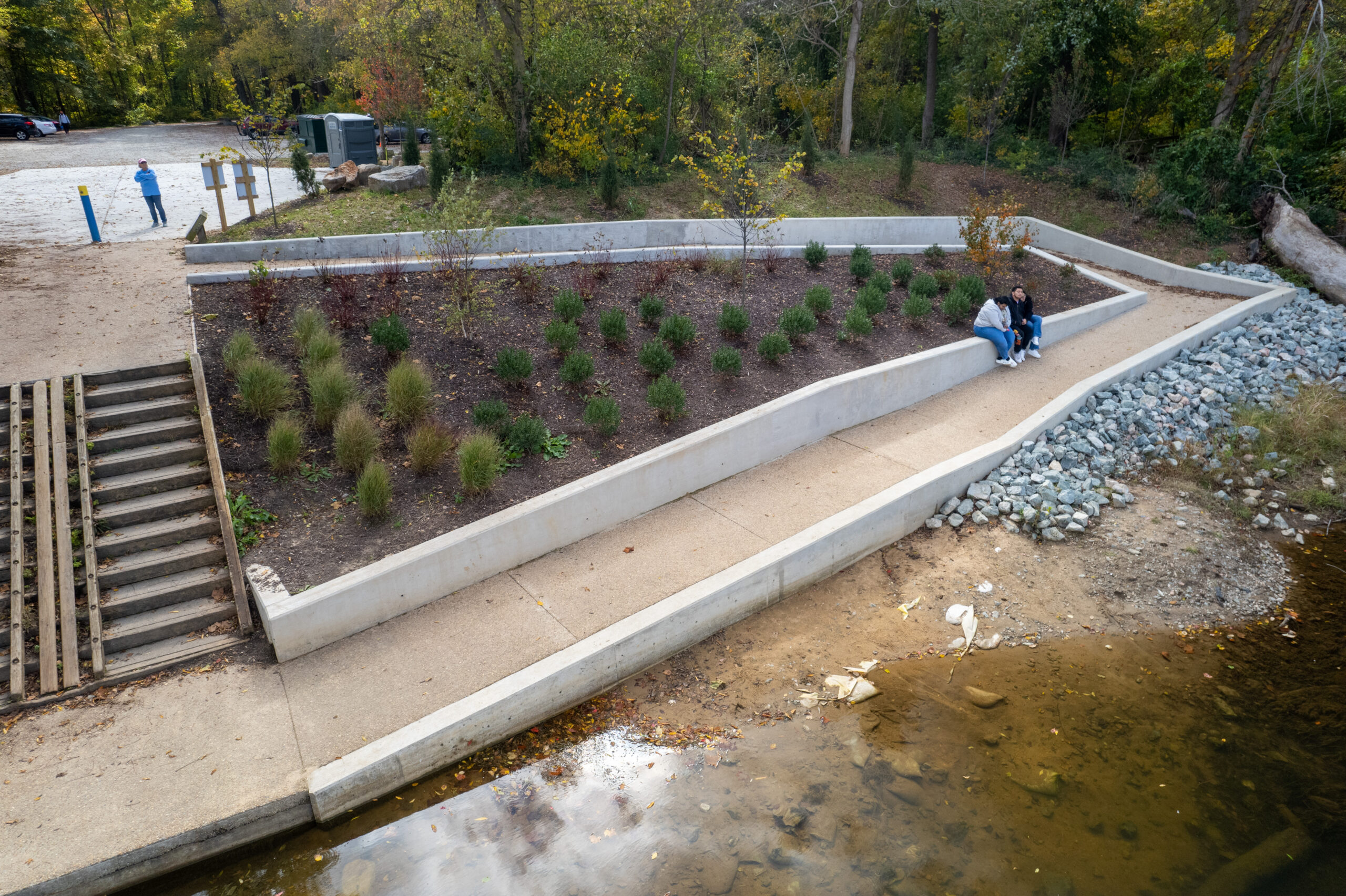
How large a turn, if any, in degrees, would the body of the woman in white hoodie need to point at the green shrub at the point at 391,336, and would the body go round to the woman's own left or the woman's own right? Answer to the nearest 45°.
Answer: approximately 90° to the woman's own right

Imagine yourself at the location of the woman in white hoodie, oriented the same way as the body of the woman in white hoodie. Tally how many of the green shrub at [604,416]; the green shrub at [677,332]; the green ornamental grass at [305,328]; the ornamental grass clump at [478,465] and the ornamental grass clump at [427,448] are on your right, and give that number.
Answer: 5

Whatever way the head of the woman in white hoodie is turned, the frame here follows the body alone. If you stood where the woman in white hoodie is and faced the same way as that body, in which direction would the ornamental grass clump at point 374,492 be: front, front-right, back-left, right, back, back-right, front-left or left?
right

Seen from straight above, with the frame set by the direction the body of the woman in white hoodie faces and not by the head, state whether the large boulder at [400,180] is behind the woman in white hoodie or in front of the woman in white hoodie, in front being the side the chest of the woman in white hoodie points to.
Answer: behind

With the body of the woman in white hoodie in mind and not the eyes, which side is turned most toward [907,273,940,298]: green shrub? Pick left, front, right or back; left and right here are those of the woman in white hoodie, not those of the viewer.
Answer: back

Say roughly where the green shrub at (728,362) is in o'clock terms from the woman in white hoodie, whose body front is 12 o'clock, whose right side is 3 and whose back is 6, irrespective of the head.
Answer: The green shrub is roughly at 3 o'clock from the woman in white hoodie.

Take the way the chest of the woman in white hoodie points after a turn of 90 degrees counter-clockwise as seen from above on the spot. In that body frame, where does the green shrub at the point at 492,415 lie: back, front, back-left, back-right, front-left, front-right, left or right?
back

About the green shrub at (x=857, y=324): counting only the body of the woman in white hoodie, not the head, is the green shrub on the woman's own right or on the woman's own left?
on the woman's own right

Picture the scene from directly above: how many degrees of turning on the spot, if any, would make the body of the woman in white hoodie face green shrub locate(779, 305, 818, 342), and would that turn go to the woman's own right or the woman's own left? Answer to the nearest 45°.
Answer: approximately 90° to the woman's own right

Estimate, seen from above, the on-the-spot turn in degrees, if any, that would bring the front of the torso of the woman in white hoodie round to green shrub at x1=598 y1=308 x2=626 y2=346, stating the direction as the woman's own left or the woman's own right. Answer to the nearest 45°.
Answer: approximately 90° to the woman's own right

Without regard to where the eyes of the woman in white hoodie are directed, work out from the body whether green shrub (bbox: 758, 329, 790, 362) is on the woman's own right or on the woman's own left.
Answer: on the woman's own right

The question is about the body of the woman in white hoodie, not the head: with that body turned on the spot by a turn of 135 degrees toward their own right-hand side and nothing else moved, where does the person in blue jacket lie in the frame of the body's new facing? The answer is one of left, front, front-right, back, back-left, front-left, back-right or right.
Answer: front

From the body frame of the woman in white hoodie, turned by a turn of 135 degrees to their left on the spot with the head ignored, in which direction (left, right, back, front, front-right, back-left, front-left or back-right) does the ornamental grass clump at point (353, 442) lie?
back-left

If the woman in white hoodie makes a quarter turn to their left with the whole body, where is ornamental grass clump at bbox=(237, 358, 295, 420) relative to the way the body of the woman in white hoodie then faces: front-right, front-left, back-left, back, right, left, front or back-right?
back

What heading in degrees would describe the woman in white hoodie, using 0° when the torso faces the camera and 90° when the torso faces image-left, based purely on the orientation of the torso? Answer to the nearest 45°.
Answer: approximately 315°

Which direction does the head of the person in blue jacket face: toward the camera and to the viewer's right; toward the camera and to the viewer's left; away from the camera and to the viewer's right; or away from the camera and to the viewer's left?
toward the camera and to the viewer's right

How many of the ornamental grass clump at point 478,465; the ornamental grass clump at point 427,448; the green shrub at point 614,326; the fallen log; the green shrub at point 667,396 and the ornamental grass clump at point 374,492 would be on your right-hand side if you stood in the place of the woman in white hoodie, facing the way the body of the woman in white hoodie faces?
5

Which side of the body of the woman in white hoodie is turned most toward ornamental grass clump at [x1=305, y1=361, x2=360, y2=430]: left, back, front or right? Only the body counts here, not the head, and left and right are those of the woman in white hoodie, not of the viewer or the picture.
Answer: right
